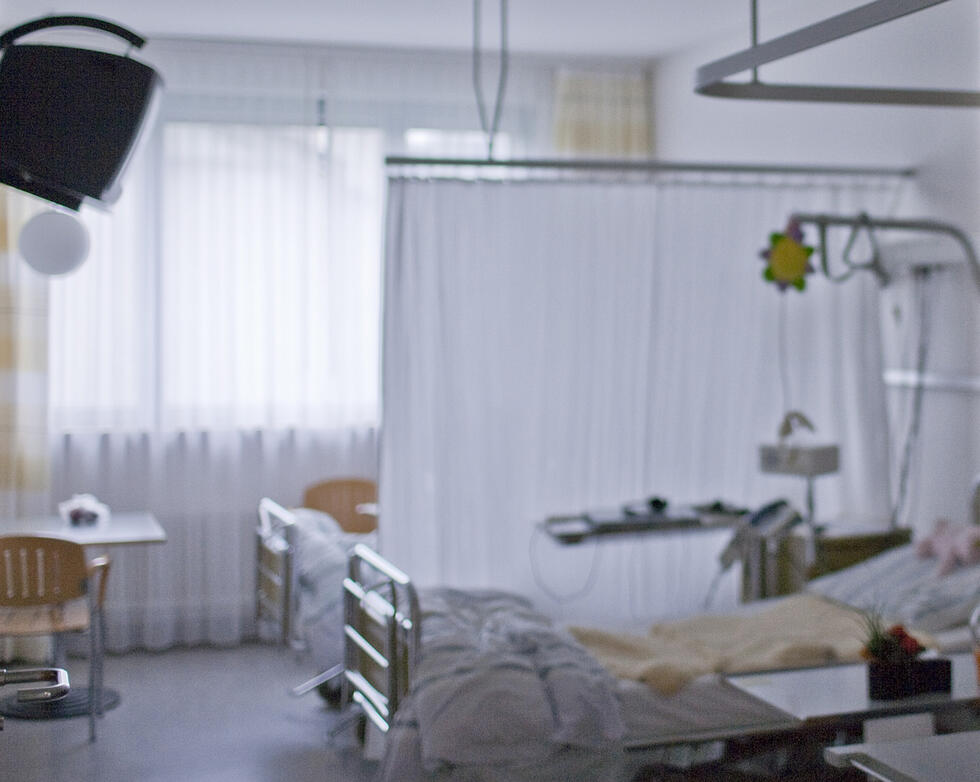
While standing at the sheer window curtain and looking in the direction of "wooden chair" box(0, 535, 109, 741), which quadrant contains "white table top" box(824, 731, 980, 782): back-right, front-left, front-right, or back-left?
front-left

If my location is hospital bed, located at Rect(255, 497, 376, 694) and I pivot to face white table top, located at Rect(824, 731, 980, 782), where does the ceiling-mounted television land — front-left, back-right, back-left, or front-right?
front-right

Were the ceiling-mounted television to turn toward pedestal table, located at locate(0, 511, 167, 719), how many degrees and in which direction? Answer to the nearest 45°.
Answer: approximately 90° to its left

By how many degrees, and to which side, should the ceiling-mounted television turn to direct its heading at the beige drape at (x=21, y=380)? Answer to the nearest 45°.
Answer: approximately 90° to its left

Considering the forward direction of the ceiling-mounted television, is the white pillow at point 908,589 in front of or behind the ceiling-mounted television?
in front

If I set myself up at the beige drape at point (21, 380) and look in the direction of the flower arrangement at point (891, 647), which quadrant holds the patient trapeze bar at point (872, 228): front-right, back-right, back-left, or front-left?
front-left

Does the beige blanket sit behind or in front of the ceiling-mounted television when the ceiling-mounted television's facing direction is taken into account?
in front
